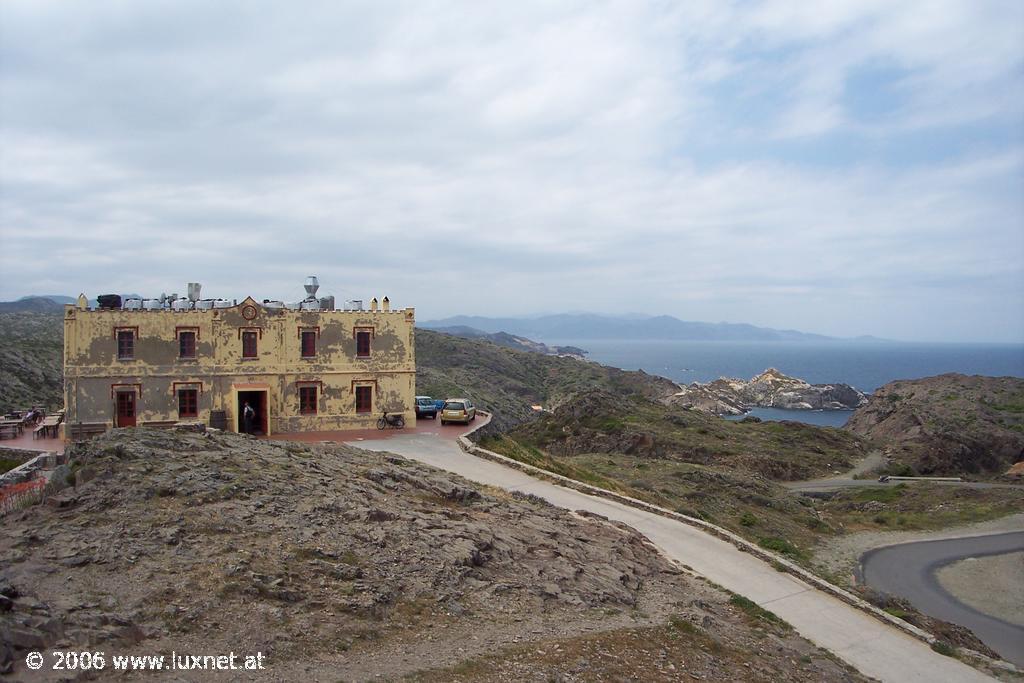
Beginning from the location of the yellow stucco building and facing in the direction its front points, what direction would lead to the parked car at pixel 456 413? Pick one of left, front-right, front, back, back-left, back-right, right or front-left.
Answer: left

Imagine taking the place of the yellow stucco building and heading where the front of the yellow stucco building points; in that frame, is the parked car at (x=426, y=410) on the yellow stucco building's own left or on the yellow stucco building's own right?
on the yellow stucco building's own left

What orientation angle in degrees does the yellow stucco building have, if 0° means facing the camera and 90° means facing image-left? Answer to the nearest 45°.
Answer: approximately 0°
